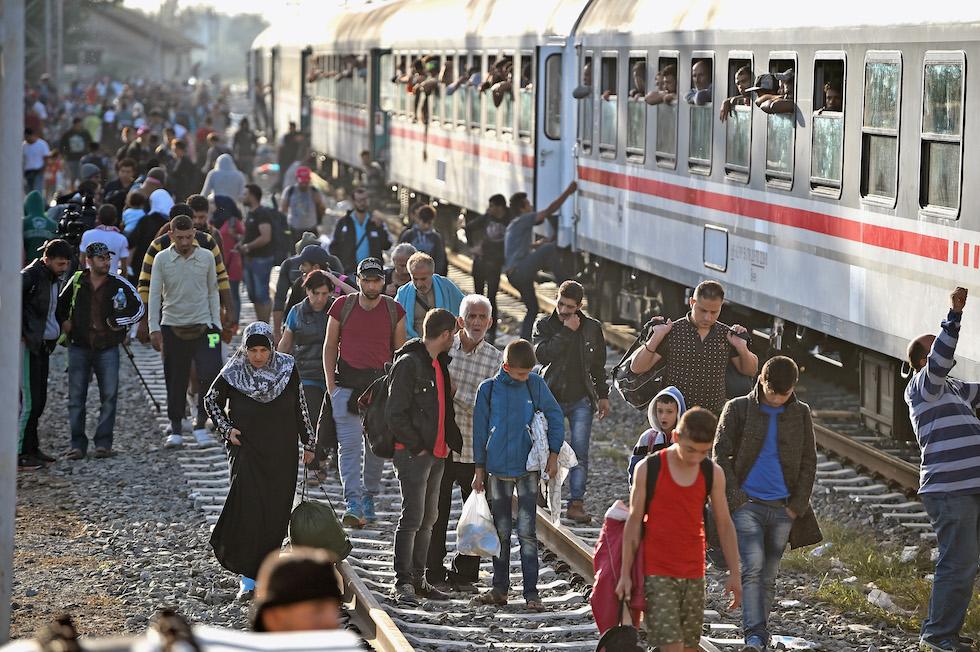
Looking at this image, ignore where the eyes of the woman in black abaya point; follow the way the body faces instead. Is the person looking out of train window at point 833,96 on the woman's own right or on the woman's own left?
on the woman's own left

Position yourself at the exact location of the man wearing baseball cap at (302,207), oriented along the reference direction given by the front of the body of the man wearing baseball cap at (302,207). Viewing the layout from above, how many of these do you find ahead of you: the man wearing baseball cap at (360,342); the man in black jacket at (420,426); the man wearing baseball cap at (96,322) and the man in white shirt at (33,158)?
3

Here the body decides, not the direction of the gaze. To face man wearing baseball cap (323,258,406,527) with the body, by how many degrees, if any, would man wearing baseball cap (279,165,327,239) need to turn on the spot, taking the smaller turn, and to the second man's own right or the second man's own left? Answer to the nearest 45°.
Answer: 0° — they already face them

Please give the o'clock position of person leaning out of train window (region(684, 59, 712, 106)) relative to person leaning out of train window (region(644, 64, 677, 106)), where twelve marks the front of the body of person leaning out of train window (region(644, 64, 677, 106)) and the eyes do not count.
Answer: person leaning out of train window (region(684, 59, 712, 106)) is roughly at 10 o'clock from person leaning out of train window (region(644, 64, 677, 106)).

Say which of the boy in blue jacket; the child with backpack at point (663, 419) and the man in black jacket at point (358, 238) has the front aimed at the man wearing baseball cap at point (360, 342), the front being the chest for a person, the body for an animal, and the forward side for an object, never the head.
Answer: the man in black jacket

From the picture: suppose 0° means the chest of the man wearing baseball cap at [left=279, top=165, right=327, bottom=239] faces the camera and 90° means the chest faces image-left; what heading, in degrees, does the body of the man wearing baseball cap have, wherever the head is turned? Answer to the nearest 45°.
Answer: approximately 0°

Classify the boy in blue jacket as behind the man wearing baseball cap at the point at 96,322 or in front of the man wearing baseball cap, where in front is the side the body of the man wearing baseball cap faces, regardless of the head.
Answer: in front

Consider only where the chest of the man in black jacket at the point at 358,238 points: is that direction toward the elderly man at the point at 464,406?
yes

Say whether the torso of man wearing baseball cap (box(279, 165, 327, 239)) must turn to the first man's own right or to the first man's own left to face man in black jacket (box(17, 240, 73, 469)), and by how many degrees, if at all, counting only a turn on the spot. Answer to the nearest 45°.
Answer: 0° — they already face them
